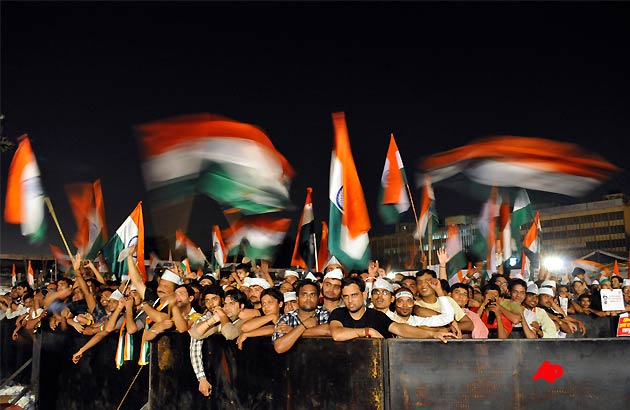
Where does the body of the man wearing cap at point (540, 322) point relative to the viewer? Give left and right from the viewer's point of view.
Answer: facing the viewer and to the left of the viewer

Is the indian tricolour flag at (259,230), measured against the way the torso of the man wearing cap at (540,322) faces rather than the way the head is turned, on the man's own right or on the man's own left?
on the man's own right

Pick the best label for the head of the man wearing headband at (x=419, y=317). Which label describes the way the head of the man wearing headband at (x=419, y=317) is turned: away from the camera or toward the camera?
toward the camera

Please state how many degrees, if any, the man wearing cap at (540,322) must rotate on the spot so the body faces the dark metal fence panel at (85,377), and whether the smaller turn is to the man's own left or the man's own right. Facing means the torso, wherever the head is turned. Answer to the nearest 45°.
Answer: approximately 45° to the man's own right

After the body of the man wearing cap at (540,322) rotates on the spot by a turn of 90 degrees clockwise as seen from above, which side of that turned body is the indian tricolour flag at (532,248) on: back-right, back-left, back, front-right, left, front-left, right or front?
front-right

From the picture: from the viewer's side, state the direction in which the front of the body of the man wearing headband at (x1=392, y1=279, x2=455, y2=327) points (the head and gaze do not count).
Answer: toward the camera

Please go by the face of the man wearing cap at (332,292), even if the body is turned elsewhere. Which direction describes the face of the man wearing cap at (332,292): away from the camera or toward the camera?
toward the camera

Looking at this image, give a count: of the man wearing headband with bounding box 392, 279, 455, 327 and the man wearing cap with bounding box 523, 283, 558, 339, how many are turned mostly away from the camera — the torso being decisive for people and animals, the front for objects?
0

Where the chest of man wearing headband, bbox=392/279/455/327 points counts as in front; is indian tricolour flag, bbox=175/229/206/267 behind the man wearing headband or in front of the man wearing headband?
behind

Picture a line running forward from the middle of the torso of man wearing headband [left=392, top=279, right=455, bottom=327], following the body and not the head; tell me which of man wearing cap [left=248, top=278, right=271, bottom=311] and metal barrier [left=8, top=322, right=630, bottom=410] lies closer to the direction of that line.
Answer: the metal barrier

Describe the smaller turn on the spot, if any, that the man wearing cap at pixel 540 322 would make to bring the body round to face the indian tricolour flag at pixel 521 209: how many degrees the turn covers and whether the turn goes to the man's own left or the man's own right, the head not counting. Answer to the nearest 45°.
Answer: approximately 135° to the man's own right

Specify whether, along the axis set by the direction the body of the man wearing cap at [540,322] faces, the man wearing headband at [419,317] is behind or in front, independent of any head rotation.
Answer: in front
